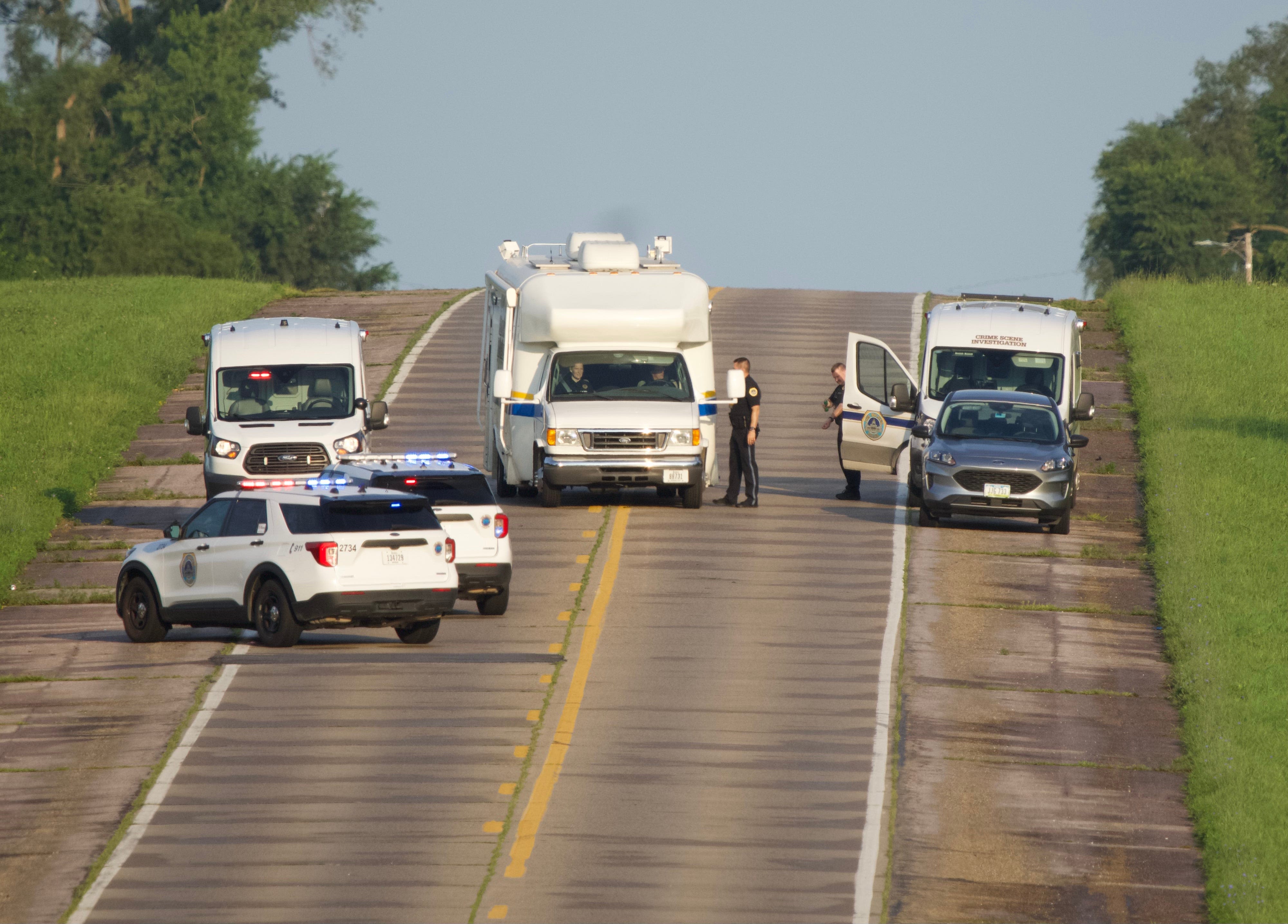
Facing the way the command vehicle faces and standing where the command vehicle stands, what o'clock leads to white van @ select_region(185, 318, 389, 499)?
The white van is roughly at 3 o'clock from the command vehicle.

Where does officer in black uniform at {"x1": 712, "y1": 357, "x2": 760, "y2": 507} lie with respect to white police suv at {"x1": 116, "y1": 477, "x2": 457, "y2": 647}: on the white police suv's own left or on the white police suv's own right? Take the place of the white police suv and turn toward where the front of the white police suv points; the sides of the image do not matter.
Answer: on the white police suv's own right

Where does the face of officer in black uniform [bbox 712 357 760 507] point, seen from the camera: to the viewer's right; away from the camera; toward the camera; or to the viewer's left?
to the viewer's left

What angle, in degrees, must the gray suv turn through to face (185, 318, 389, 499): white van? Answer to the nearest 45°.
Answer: approximately 90° to its right

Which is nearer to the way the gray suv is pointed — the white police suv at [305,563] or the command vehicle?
the white police suv

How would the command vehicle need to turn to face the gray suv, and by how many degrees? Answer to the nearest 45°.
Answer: approximately 90° to its left

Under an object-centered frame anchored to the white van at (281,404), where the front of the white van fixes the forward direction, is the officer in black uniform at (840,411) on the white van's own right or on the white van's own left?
on the white van's own left

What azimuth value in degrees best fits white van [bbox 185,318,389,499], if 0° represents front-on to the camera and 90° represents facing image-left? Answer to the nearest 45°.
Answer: approximately 0°

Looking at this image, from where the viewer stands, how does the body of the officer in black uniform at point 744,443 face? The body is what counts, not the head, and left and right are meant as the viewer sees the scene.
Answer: facing to the left of the viewer
